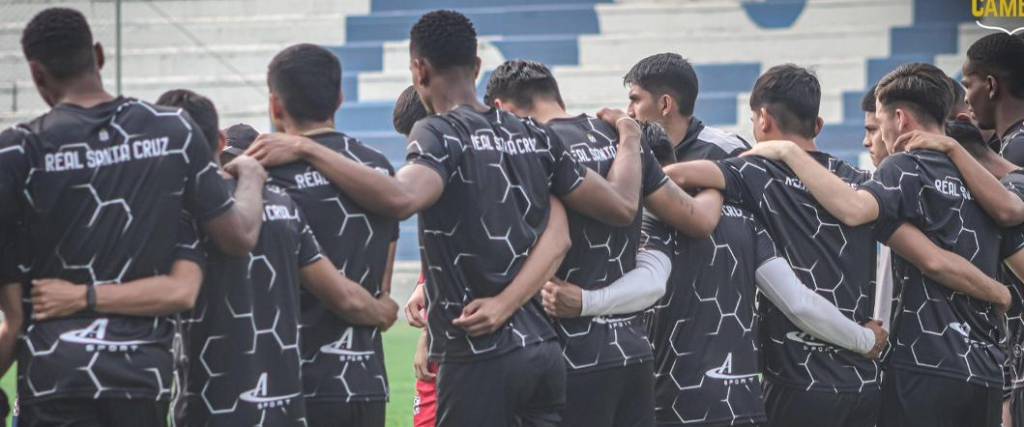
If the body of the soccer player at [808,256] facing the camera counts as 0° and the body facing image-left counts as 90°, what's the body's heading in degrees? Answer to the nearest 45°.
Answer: approximately 180°

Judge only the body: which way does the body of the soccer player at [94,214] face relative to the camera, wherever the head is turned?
away from the camera

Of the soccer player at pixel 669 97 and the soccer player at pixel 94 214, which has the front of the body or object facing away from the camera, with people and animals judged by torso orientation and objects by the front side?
the soccer player at pixel 94 214

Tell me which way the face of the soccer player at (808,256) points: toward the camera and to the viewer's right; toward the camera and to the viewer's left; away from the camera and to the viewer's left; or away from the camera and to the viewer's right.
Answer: away from the camera and to the viewer's left

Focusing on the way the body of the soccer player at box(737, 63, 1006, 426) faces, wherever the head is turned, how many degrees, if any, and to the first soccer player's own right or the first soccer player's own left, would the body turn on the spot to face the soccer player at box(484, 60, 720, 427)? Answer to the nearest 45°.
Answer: approximately 90° to the first soccer player's own left

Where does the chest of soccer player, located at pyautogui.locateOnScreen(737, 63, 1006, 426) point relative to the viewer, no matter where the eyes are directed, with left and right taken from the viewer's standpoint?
facing away from the viewer and to the left of the viewer

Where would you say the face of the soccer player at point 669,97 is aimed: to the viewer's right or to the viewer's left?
to the viewer's left

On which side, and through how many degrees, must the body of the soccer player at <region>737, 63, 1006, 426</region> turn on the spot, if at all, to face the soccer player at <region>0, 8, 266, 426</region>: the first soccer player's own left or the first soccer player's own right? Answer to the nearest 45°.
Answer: approximately 90° to the first soccer player's own left
